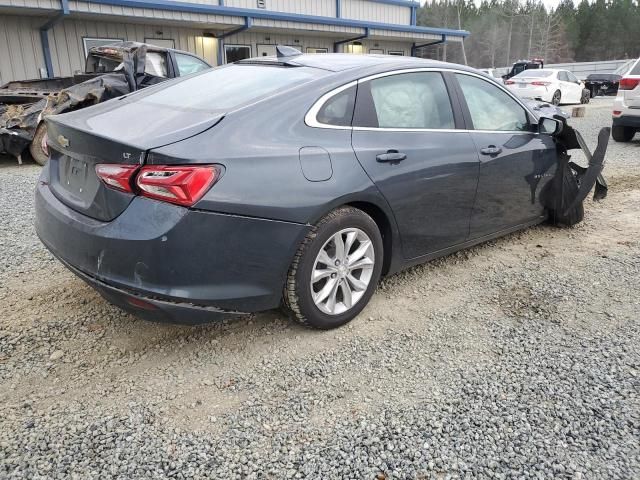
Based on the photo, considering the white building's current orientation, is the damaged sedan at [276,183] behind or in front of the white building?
in front

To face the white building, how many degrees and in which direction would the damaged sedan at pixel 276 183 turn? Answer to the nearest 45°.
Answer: approximately 45° to its left

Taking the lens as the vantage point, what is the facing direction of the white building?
facing the viewer and to the right of the viewer

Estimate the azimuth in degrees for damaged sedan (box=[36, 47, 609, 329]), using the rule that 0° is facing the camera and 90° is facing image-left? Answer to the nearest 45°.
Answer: approximately 225°

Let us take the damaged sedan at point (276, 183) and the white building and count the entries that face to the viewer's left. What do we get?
0

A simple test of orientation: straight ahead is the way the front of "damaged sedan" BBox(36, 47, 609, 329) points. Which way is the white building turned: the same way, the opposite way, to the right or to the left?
to the right
